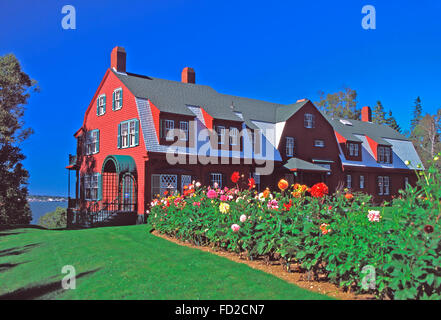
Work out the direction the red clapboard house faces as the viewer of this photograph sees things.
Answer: facing the viewer and to the right of the viewer

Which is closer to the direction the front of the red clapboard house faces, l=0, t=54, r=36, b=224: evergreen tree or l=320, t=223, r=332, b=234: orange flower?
the orange flower

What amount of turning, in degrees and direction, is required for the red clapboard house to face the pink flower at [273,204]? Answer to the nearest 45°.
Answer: approximately 45° to its right

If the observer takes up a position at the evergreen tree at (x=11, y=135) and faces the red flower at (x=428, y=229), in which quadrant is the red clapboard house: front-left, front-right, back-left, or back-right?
front-left

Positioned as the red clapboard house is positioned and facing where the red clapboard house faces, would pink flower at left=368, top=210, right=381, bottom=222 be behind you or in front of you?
in front

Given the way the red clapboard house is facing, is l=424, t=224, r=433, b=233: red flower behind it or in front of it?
in front
